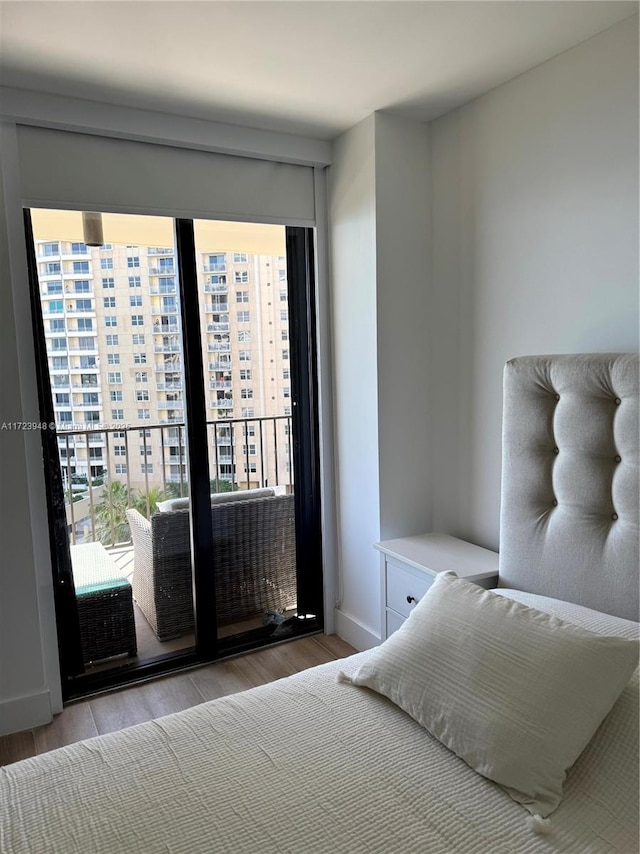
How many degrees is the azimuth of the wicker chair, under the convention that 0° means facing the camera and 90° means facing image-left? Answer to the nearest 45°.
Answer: approximately 135°

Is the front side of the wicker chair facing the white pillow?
no

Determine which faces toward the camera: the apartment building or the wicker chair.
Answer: the apartment building

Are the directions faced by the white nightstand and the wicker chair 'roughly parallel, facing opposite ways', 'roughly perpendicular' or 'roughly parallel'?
roughly perpendicular

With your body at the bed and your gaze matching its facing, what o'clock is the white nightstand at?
The white nightstand is roughly at 5 o'clock from the bed.

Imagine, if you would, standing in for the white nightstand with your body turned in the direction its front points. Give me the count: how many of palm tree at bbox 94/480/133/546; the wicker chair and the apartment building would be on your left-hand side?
0

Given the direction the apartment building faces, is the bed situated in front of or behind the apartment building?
in front

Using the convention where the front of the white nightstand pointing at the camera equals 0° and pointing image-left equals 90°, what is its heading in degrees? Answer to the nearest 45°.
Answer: approximately 45°

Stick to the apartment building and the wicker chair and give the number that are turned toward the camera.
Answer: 1

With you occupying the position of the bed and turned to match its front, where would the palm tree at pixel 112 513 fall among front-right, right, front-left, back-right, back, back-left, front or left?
right

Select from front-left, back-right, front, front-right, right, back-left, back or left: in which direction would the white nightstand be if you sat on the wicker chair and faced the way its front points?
back

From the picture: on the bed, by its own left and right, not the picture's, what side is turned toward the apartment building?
right

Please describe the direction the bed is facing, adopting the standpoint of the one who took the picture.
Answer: facing the viewer and to the left of the viewer

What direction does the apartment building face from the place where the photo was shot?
facing the viewer

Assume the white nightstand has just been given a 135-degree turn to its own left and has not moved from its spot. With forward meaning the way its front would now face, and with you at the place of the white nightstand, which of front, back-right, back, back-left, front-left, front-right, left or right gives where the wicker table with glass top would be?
back

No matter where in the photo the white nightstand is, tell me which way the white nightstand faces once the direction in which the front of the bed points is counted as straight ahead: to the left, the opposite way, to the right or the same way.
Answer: the same way

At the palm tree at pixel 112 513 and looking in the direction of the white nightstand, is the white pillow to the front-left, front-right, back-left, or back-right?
front-right

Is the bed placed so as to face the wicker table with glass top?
no
